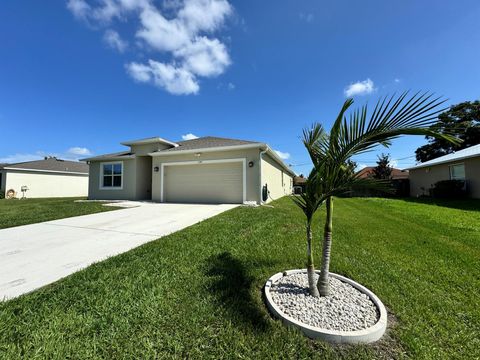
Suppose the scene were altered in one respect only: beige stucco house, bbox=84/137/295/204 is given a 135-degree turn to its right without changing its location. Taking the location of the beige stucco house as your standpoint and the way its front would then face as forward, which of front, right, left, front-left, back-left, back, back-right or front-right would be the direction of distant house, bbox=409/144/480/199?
right

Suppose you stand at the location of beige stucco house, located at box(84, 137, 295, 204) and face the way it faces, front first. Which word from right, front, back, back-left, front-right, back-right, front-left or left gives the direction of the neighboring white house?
right

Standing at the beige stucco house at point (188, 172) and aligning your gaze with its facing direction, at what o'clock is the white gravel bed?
The white gravel bed is roughly at 10 o'clock from the beige stucco house.

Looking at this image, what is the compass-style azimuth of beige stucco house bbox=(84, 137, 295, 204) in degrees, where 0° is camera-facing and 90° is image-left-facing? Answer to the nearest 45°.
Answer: approximately 45°
